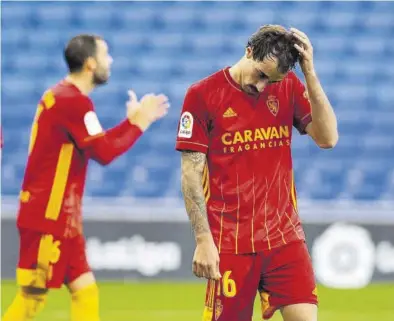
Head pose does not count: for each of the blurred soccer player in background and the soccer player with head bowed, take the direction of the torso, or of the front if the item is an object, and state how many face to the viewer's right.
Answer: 1

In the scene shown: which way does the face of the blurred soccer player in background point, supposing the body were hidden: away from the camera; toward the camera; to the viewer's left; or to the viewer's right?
to the viewer's right

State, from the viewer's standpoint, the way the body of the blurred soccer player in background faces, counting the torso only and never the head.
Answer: to the viewer's right

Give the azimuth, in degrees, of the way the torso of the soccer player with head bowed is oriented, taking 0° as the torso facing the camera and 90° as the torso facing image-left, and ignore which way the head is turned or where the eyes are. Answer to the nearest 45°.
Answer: approximately 0°

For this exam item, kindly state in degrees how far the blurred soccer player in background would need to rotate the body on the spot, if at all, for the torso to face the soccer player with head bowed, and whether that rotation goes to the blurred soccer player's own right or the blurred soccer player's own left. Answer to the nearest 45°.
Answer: approximately 45° to the blurred soccer player's own right

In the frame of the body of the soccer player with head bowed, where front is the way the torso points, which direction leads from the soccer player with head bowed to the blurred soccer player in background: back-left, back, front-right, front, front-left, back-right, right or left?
back-right

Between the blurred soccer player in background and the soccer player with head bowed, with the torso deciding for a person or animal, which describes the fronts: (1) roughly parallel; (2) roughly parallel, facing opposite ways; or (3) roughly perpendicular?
roughly perpendicular
